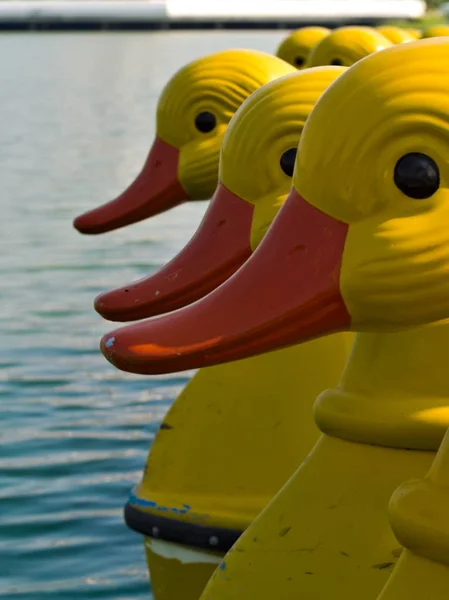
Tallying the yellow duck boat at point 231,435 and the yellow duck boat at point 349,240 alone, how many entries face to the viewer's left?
2

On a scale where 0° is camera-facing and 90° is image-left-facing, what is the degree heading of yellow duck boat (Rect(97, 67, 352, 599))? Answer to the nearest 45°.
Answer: approximately 90°

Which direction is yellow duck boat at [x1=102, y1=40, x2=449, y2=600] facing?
to the viewer's left

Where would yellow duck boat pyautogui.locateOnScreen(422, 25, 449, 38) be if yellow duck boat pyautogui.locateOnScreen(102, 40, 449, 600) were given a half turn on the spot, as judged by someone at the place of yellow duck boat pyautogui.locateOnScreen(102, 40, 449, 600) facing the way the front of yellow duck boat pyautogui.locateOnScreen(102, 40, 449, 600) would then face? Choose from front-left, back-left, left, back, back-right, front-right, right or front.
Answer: left
